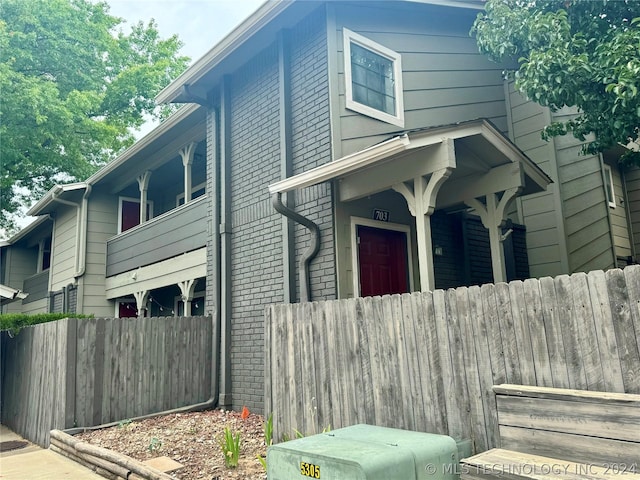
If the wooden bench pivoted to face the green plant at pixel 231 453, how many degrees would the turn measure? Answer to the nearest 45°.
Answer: approximately 45° to its right

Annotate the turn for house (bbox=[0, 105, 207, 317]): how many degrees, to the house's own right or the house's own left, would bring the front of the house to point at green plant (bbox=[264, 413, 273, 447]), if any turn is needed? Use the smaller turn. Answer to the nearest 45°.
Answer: approximately 45° to the house's own left

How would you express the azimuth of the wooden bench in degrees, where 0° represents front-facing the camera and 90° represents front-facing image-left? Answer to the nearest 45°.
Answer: approximately 45°

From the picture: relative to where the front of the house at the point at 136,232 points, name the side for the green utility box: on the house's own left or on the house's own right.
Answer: on the house's own left

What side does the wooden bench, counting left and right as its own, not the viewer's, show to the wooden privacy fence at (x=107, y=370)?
right

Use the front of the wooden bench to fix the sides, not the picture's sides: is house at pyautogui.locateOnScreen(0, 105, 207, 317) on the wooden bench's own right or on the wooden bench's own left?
on the wooden bench's own right

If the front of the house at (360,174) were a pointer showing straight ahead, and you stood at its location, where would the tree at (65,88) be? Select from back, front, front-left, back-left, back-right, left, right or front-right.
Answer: back

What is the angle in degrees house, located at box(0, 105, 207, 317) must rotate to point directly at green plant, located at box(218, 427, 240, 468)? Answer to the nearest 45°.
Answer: approximately 45° to its left

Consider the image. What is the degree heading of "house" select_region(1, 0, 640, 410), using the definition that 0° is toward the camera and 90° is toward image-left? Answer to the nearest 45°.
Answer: approximately 315°
